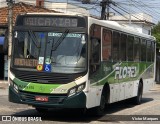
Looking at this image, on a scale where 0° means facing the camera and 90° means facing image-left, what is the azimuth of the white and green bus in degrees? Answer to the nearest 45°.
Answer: approximately 45°

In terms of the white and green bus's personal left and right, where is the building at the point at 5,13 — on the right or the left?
on its right
